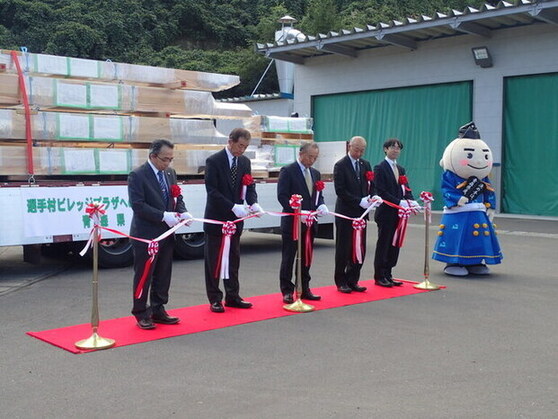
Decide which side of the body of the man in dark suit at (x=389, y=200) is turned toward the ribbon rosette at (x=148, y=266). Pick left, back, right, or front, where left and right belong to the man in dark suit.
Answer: right

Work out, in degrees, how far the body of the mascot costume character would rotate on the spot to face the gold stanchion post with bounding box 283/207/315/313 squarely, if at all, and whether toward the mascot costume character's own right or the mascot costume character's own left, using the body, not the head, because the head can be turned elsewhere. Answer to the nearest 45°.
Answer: approximately 90° to the mascot costume character's own right

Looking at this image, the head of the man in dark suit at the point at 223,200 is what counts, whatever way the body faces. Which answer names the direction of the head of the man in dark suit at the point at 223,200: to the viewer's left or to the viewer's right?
to the viewer's right

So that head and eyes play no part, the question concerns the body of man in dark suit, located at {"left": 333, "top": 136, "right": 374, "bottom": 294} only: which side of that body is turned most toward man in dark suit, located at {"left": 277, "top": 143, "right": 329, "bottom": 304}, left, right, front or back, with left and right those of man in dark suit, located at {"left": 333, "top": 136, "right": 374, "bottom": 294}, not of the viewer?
right

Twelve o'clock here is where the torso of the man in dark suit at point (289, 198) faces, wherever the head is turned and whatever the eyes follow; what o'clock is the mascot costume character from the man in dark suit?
The mascot costume character is roughly at 9 o'clock from the man in dark suit.

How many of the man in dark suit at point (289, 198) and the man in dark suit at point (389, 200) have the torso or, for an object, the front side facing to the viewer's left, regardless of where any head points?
0

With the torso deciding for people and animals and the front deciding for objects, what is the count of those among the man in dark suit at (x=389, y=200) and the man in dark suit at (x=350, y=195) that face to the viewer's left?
0

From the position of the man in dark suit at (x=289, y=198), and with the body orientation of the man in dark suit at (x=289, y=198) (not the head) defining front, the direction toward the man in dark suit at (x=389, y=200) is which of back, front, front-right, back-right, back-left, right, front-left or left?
left

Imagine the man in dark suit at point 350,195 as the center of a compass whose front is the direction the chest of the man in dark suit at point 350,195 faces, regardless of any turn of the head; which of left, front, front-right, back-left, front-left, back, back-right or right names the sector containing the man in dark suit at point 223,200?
right

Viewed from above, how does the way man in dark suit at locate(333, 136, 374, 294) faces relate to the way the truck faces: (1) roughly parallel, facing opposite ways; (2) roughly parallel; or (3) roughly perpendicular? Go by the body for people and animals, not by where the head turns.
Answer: roughly perpendicular
